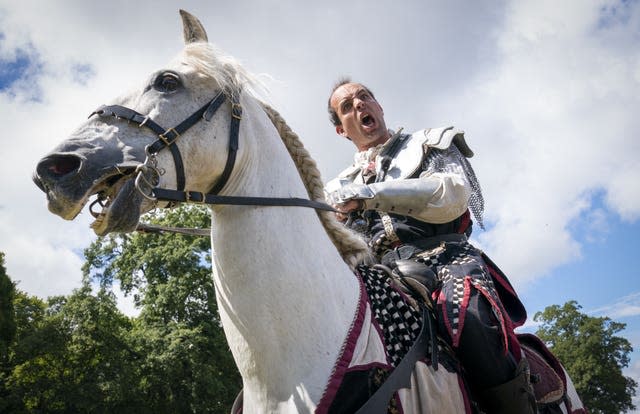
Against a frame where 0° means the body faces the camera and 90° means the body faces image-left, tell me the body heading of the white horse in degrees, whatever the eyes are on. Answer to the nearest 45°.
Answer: approximately 45°

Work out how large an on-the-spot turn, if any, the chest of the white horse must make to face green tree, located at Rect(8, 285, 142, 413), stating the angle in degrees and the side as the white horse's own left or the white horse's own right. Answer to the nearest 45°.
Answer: approximately 90° to the white horse's own right

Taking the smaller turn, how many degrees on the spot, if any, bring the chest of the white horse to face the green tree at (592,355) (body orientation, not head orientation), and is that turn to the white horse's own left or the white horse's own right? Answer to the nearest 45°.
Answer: approximately 180°

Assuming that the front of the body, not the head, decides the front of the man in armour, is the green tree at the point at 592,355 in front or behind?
behind

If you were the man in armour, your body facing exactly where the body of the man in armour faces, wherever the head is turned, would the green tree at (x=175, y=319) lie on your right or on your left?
on your right

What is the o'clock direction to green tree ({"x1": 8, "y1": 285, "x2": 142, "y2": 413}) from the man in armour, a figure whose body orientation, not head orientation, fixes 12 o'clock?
The green tree is roughly at 3 o'clock from the man in armour.

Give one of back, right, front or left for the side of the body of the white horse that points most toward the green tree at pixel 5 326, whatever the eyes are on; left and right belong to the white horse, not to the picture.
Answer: right

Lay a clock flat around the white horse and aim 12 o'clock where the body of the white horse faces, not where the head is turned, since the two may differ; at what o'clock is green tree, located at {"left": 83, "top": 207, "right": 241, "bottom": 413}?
The green tree is roughly at 4 o'clock from the white horse.
